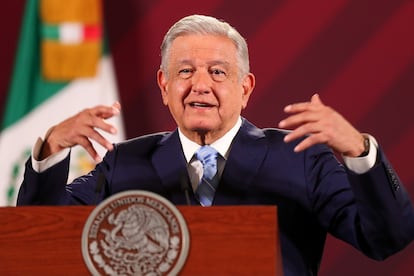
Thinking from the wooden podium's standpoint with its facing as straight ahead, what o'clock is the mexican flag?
The mexican flag is roughly at 5 o'clock from the wooden podium.

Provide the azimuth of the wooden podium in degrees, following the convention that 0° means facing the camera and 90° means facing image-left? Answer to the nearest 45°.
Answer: approximately 0°
